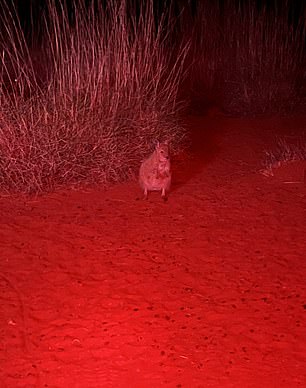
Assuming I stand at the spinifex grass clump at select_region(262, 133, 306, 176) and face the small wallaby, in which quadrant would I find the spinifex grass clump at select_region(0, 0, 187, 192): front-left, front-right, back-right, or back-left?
front-right

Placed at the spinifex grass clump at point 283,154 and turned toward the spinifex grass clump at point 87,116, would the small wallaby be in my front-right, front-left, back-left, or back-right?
front-left

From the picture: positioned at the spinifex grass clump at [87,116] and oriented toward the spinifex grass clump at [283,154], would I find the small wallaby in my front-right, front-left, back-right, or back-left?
front-right

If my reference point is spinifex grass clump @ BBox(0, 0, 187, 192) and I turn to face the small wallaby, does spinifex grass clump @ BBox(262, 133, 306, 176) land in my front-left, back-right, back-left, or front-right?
front-left

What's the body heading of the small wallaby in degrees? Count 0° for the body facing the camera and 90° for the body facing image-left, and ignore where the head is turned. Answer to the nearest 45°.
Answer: approximately 315°

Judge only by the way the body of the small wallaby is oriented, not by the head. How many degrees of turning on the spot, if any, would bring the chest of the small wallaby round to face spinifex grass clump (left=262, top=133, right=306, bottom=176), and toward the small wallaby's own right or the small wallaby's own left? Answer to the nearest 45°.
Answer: approximately 90° to the small wallaby's own left
